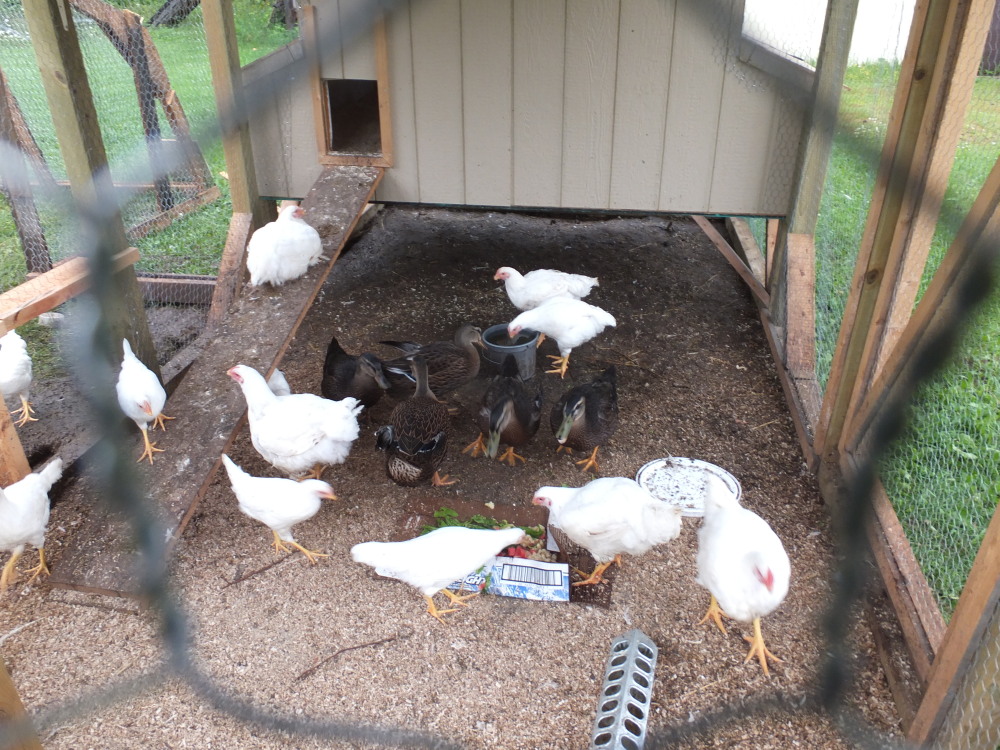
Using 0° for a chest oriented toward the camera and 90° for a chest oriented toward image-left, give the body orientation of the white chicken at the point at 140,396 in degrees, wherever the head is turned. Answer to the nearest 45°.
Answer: approximately 315°

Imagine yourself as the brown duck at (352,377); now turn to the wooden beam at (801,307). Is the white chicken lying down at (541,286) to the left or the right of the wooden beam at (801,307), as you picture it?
left

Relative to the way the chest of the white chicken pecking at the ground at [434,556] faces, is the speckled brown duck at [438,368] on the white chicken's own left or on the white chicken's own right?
on the white chicken's own left

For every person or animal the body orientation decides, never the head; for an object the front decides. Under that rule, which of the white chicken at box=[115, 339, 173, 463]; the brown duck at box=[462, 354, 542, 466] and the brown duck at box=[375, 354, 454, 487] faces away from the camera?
the brown duck at box=[375, 354, 454, 487]

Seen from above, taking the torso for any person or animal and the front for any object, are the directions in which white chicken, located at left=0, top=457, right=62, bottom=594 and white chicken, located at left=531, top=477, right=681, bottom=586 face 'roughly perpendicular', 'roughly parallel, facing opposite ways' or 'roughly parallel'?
roughly perpendicular

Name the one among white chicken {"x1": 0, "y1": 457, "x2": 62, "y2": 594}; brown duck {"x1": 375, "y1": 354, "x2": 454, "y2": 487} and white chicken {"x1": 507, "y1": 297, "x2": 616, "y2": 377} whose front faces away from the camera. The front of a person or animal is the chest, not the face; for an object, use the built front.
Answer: the brown duck

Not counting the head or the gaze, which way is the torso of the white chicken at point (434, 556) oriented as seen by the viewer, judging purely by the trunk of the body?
to the viewer's right

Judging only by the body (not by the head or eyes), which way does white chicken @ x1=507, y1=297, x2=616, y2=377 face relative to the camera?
to the viewer's left

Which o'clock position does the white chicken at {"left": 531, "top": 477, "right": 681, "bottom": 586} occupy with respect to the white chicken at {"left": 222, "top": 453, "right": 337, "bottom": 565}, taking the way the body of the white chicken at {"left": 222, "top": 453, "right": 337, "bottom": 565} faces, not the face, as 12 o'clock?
the white chicken at {"left": 531, "top": 477, "right": 681, "bottom": 586} is roughly at 1 o'clock from the white chicken at {"left": 222, "top": 453, "right": 337, "bottom": 565}.

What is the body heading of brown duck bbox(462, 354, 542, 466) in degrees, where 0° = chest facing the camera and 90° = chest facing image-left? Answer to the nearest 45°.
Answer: approximately 0°

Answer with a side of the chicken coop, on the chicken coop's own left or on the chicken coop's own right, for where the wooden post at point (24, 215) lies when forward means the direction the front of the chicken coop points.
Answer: on the chicken coop's own right
